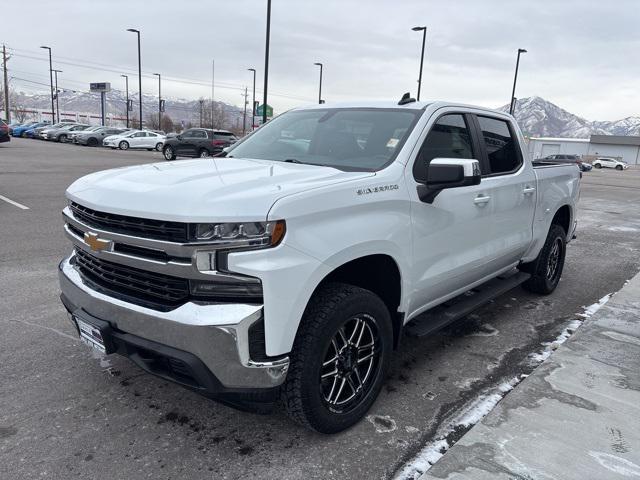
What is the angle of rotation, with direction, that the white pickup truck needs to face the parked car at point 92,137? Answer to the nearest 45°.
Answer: approximately 90° to its right

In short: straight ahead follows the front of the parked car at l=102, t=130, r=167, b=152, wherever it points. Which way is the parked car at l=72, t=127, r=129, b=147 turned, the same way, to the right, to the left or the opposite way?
the same way

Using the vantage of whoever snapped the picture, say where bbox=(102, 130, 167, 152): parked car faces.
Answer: facing the viewer and to the left of the viewer

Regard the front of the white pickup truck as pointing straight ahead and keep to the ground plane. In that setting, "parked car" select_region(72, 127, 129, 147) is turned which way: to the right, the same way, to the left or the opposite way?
the same way

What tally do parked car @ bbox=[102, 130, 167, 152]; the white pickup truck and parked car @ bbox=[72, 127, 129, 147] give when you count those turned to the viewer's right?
0

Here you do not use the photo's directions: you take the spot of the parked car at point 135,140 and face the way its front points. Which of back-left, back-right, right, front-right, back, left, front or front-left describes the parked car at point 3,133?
front

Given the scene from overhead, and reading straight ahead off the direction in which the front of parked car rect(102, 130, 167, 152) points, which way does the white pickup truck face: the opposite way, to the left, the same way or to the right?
the same way
